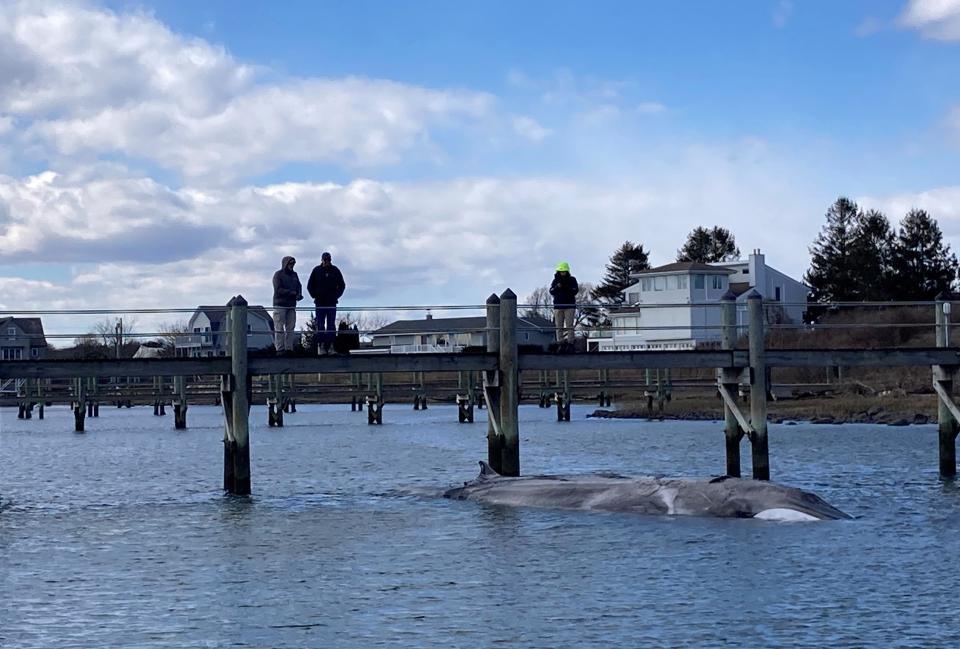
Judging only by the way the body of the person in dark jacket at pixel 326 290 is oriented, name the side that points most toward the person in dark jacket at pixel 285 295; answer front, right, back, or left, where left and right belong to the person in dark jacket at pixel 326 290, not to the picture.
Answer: right

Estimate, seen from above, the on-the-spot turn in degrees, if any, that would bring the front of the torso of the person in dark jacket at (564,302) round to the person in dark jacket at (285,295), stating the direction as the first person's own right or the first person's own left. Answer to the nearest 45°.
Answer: approximately 90° to the first person's own right

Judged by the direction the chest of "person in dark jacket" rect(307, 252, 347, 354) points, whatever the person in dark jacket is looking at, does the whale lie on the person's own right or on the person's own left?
on the person's own left

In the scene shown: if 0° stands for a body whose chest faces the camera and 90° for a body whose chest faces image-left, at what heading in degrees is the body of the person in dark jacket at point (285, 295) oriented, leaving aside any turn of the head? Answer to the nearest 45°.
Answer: approximately 315°

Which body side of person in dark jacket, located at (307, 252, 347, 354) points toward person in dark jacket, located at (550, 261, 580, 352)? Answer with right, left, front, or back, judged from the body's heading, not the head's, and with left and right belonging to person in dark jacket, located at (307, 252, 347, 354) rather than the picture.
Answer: left

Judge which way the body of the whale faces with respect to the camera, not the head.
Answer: to the viewer's right

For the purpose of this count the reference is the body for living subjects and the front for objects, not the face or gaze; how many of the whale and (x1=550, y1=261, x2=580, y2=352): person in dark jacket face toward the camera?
1

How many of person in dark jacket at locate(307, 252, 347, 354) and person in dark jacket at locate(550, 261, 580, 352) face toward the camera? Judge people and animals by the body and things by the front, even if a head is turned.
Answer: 2
